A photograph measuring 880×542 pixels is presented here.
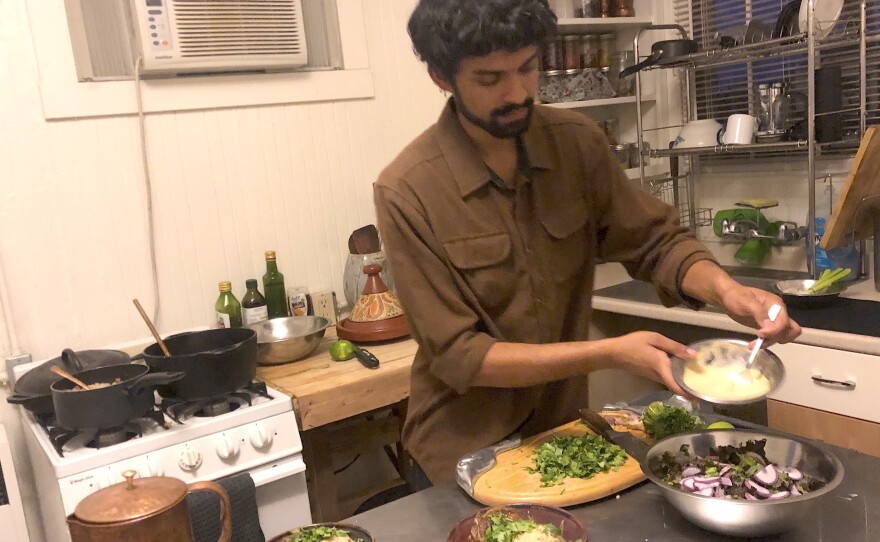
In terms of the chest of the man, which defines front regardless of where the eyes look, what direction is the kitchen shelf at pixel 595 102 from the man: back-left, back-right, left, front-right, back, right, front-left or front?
back-left

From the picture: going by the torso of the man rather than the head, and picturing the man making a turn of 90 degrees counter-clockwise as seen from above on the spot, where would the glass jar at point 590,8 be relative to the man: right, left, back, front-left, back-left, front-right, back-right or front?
front-left

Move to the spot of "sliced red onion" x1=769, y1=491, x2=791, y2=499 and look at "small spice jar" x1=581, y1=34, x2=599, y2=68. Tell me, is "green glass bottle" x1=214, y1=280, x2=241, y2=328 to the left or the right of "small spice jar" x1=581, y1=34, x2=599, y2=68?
left

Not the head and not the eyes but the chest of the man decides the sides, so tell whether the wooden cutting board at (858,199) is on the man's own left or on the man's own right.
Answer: on the man's own left

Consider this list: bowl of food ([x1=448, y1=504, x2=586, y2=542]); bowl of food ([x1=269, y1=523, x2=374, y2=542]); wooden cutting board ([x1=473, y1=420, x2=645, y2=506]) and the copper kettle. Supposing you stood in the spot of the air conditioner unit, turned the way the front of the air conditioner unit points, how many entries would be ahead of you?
4

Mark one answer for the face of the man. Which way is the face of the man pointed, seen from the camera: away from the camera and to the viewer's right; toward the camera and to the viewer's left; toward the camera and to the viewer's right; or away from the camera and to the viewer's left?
toward the camera and to the viewer's right

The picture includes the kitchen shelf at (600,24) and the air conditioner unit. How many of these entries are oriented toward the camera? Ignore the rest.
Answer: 2

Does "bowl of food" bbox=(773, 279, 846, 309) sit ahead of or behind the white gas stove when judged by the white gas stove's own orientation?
ahead

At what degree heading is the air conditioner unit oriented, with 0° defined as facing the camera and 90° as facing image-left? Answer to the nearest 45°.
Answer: approximately 0°
